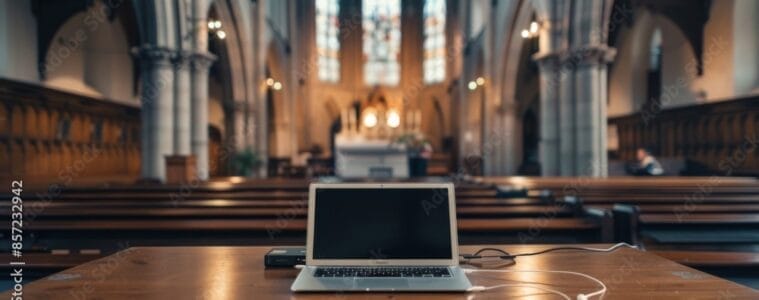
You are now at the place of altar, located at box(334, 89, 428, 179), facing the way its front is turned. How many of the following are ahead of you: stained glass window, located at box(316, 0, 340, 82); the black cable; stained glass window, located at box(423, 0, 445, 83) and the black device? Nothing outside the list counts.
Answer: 2

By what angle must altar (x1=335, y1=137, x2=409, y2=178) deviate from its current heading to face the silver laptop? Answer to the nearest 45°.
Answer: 0° — it already faces it

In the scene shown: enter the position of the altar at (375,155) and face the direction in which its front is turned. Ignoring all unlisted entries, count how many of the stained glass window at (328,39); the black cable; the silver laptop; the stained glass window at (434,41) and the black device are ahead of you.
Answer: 3

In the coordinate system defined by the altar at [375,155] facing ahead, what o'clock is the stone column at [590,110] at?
The stone column is roughly at 10 o'clock from the altar.

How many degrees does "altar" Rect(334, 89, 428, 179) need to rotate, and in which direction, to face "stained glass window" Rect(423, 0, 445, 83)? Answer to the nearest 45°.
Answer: approximately 180°

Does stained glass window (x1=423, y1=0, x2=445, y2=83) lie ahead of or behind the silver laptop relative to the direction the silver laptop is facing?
behind

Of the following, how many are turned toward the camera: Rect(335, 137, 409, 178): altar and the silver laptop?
2

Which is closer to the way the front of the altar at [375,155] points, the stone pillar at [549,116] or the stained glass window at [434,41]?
the stone pillar

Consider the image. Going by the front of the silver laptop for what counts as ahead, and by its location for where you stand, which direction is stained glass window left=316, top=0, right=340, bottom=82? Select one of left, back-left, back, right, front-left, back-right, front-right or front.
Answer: back

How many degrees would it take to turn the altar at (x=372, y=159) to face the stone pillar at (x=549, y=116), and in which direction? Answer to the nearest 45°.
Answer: approximately 90° to its left

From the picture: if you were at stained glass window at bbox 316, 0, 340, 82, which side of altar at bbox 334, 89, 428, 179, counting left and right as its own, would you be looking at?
back

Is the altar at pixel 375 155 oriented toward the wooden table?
yes
